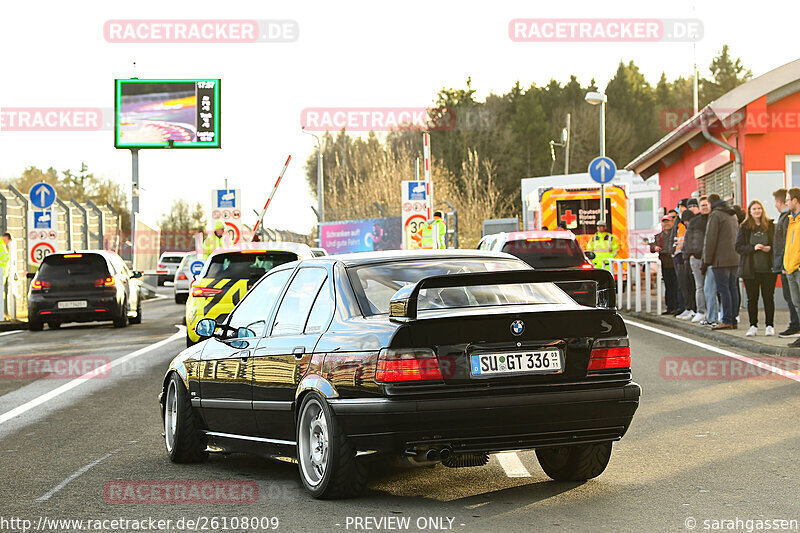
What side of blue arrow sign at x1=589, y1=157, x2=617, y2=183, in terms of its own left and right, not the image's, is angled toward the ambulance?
back

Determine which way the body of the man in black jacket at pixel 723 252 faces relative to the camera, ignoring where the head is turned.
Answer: to the viewer's left

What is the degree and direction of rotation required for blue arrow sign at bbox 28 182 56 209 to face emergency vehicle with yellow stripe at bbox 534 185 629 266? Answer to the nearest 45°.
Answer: approximately 90° to its left

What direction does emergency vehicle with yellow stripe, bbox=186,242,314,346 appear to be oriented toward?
away from the camera

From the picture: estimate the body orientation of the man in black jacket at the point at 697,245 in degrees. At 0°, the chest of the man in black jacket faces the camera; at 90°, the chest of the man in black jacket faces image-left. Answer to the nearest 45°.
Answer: approximately 90°

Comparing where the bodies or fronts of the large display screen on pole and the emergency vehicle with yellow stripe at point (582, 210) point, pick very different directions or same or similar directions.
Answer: very different directions

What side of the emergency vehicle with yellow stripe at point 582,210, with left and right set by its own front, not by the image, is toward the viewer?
back

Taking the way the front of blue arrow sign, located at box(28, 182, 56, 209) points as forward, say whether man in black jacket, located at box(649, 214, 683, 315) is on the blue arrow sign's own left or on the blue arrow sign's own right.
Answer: on the blue arrow sign's own left

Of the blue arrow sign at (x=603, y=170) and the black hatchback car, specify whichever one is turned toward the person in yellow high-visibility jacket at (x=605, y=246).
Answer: the blue arrow sign

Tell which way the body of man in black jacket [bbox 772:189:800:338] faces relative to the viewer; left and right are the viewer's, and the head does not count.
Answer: facing to the left of the viewer

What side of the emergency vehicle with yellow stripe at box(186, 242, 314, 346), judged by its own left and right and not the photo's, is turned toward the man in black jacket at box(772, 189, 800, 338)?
right
